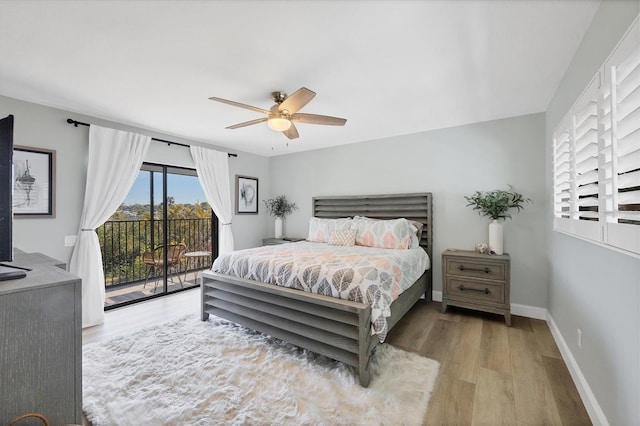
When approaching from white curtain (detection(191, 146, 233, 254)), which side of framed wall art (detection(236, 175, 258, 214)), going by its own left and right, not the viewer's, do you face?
right

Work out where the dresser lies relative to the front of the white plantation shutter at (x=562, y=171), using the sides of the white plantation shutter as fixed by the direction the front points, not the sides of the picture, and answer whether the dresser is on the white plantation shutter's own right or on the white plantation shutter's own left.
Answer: on the white plantation shutter's own left

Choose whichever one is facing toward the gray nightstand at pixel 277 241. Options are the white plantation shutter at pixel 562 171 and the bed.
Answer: the white plantation shutter

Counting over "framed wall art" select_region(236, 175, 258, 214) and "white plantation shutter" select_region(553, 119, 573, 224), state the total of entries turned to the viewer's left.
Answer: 1

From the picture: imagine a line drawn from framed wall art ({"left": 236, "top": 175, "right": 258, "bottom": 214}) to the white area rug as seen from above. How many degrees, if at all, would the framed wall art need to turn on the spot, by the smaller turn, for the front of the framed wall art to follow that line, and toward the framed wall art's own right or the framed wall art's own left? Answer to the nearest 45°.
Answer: approximately 45° to the framed wall art's own right

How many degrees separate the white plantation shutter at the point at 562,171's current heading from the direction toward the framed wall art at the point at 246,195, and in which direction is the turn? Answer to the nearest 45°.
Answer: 0° — it already faces it

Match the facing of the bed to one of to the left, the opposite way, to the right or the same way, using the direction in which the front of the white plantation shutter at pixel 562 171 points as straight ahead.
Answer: to the left

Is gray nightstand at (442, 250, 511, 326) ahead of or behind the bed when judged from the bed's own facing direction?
behind

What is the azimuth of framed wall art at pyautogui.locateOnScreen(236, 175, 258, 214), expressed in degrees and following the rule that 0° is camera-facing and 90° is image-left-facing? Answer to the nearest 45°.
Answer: approximately 315°

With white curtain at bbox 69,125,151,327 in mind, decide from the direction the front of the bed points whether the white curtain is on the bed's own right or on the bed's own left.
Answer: on the bed's own right

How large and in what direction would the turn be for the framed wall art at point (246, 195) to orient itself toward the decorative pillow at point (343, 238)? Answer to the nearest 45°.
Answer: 0° — it already faces it

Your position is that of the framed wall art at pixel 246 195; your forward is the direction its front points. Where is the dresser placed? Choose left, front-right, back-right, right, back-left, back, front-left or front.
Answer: front-right

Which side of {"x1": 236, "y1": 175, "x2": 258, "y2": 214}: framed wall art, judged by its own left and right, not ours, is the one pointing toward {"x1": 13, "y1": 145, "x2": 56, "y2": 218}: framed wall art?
right

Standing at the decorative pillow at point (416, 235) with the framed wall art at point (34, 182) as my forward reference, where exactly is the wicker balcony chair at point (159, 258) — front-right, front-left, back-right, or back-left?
front-right

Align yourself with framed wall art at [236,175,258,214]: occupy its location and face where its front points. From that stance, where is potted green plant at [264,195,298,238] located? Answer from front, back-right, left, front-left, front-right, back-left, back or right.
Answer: front-left

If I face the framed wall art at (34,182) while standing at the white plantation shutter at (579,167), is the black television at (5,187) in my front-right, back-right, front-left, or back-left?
front-left

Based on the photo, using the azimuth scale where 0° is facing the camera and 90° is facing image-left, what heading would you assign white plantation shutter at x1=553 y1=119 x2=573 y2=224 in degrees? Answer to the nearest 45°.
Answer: approximately 90°
